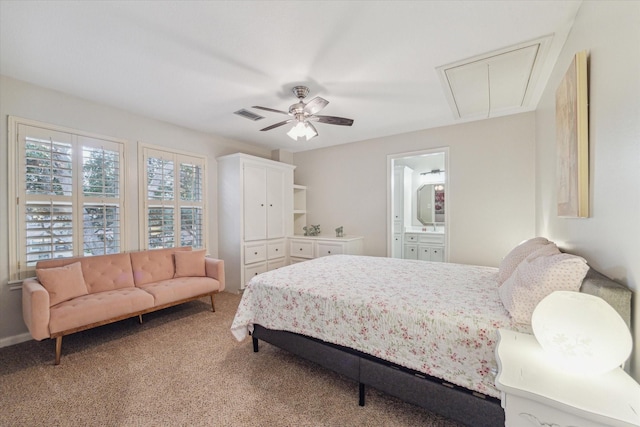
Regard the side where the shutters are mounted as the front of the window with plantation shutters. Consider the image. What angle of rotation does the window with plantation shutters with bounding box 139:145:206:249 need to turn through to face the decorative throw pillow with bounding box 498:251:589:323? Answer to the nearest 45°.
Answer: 0° — it already faces it

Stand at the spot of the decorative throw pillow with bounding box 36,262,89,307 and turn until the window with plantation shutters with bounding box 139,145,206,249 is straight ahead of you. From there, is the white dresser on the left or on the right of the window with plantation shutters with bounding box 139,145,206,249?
right

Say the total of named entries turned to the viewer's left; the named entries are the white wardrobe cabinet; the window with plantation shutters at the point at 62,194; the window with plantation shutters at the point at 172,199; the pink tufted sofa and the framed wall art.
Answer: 1

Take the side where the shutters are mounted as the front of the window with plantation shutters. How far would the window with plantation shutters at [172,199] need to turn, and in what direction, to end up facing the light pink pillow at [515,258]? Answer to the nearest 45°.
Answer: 0° — it already faces it

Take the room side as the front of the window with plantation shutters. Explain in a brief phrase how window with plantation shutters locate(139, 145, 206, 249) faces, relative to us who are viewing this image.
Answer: facing the viewer and to the right of the viewer

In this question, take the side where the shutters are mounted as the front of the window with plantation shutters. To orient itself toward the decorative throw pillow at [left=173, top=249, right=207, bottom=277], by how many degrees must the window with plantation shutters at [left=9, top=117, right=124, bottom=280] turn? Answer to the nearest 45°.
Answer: approximately 45° to its left

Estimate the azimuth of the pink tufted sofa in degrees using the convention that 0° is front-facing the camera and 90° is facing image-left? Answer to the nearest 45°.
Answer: approximately 315°

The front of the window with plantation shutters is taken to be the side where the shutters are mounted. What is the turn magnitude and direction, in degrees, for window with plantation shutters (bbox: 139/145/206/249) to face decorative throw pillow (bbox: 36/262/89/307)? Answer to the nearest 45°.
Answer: approximately 90° to its right

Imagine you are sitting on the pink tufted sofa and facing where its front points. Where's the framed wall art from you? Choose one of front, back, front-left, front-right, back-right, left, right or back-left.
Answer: front

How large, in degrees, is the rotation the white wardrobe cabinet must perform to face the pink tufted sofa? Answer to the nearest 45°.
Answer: approximately 90° to its right

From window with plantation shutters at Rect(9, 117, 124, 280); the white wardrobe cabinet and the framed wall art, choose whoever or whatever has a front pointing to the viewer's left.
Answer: the framed wall art

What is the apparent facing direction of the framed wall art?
to the viewer's left

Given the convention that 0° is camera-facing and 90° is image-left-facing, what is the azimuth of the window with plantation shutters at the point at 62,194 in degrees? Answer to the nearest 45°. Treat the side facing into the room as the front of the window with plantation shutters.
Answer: approximately 315°

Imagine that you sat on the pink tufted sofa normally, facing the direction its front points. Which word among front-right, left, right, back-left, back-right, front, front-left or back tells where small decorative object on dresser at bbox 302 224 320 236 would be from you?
front-left

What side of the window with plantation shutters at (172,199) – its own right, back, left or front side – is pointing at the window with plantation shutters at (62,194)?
right

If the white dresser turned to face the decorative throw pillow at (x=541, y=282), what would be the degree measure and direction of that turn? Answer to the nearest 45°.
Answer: approximately 45° to its left
